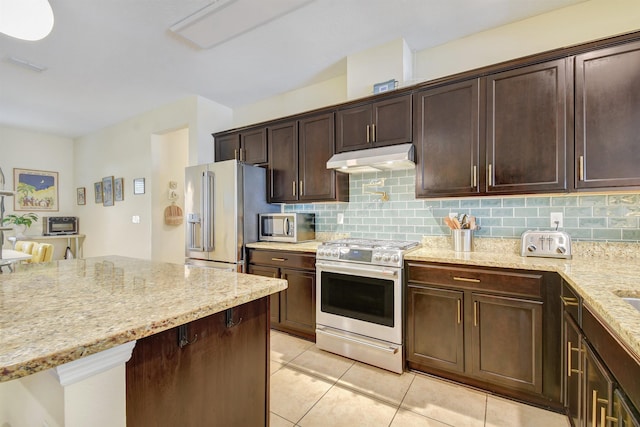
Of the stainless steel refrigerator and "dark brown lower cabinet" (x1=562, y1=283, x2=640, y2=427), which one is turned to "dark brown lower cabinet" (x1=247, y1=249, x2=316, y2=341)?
"dark brown lower cabinet" (x1=562, y1=283, x2=640, y2=427)

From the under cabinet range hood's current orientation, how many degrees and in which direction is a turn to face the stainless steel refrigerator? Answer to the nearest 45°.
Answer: approximately 45° to its right

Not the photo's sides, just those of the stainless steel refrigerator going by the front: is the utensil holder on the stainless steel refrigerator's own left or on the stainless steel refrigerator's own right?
on the stainless steel refrigerator's own left

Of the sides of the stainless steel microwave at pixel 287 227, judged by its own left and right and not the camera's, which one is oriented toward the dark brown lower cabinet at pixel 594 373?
left

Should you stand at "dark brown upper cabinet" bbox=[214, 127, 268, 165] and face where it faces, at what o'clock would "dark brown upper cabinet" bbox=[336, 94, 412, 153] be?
"dark brown upper cabinet" bbox=[336, 94, 412, 153] is roughly at 9 o'clock from "dark brown upper cabinet" bbox=[214, 127, 268, 165].

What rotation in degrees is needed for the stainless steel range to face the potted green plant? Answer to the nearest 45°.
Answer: approximately 45° to its right

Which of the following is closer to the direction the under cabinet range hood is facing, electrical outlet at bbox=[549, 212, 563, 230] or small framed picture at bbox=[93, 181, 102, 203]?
the small framed picture

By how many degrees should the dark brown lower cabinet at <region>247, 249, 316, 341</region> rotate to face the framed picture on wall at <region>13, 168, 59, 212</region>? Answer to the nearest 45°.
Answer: approximately 90° to its right

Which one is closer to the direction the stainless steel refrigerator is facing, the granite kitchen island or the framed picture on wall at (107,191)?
the granite kitchen island

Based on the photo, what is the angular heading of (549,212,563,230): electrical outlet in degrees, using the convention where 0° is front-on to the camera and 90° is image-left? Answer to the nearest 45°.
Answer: approximately 0°

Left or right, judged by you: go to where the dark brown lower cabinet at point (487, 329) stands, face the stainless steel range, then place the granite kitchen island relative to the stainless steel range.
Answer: left

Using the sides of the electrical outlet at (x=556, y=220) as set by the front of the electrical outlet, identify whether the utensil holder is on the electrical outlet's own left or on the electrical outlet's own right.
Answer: on the electrical outlet's own right
